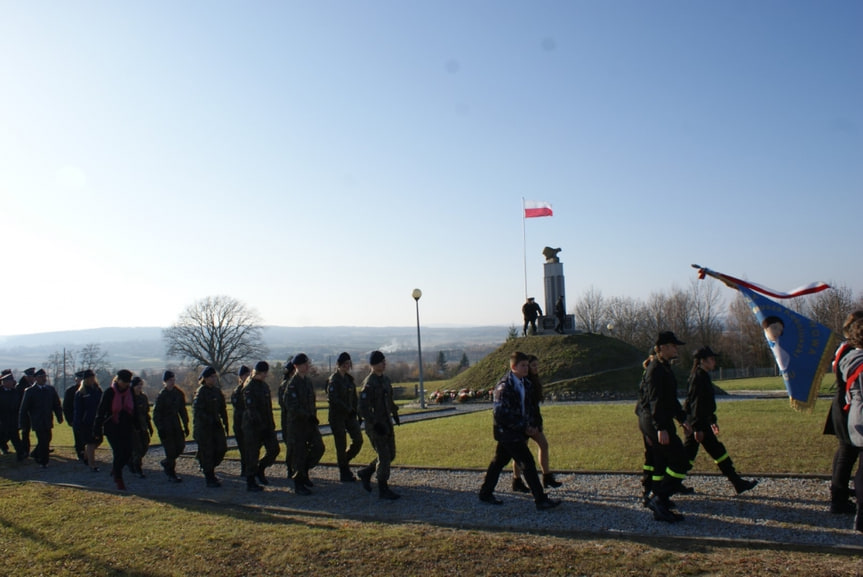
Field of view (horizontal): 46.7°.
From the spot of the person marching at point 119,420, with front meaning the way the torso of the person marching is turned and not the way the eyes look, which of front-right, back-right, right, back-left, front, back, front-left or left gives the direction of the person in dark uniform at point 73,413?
back-left

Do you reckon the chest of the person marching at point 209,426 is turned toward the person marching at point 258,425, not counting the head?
yes

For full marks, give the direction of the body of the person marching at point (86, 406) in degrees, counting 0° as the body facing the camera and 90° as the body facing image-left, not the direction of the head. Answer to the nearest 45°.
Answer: approximately 315°

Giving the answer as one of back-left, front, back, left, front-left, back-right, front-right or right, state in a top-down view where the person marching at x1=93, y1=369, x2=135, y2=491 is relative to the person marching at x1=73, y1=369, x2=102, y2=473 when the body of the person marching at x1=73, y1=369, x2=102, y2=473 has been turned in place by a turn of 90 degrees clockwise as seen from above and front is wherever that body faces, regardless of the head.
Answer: front-left

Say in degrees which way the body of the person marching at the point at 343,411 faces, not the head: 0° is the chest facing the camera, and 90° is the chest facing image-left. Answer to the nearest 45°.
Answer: approximately 315°

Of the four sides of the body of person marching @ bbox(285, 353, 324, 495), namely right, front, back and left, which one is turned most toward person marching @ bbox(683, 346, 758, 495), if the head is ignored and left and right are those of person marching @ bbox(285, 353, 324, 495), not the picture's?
front

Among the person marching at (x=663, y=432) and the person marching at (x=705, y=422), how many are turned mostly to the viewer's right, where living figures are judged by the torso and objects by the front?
2

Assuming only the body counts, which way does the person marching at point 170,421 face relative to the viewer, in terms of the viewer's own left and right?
facing the viewer and to the right of the viewer

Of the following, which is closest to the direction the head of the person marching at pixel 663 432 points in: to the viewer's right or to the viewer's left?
to the viewer's right

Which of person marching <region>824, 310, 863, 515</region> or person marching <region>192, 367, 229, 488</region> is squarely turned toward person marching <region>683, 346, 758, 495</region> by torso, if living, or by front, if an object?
person marching <region>192, 367, 229, 488</region>

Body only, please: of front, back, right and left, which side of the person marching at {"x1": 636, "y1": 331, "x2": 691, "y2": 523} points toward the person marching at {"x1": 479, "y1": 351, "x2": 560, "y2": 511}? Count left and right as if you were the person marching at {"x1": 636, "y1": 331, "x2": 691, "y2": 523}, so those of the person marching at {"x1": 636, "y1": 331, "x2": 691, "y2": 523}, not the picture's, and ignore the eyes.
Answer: back

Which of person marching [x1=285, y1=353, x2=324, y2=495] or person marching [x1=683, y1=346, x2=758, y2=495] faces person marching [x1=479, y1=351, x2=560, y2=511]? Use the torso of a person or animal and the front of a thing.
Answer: person marching [x1=285, y1=353, x2=324, y2=495]
